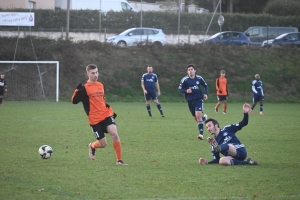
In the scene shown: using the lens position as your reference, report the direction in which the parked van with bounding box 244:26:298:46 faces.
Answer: facing to the left of the viewer

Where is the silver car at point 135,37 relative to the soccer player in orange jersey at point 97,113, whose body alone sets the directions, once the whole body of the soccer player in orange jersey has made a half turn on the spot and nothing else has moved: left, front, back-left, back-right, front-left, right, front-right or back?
front-right

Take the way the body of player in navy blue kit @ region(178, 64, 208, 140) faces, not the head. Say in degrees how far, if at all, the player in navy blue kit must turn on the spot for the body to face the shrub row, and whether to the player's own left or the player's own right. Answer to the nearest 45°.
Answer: approximately 180°

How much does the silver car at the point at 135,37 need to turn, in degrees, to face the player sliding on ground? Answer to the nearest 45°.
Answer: approximately 90° to its left

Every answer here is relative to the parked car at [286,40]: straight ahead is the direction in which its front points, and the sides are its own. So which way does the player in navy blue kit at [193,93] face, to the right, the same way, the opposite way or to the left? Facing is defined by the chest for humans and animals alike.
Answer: to the left

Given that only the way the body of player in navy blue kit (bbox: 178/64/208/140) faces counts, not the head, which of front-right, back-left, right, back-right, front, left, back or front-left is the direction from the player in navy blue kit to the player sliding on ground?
front

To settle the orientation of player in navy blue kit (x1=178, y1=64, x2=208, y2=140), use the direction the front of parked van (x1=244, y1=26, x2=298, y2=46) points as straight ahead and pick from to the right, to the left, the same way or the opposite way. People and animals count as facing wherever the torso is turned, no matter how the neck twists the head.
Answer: to the left

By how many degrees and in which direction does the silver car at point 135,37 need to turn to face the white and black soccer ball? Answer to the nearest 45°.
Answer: approximately 90° to its left

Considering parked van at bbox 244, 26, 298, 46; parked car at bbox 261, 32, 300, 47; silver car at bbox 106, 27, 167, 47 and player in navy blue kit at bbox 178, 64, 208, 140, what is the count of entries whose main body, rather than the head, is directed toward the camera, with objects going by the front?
1

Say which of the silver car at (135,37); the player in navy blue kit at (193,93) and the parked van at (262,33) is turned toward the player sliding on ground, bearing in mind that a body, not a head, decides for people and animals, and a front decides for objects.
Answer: the player in navy blue kit

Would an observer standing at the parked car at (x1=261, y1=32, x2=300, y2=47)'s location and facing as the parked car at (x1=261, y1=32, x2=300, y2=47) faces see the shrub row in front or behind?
in front

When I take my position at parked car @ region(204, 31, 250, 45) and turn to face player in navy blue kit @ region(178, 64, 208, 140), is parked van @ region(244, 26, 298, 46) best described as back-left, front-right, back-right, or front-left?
back-left

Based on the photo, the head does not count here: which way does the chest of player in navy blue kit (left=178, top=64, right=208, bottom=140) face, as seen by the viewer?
toward the camera

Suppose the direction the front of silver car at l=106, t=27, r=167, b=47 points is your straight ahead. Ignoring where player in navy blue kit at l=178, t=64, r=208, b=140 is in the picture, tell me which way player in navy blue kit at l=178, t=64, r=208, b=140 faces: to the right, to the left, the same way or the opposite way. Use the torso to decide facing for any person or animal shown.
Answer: to the left

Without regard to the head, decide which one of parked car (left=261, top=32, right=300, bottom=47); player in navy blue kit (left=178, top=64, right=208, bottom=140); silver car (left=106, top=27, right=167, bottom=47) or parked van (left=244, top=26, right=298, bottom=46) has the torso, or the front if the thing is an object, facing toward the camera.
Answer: the player in navy blue kit

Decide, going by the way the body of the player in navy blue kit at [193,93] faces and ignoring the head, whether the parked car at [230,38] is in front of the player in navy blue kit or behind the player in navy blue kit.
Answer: behind

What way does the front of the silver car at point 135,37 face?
to the viewer's left

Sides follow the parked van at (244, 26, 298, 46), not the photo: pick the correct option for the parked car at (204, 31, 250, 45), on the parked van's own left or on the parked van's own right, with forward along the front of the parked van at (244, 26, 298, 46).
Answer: on the parked van's own left

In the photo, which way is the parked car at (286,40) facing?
to the viewer's left
